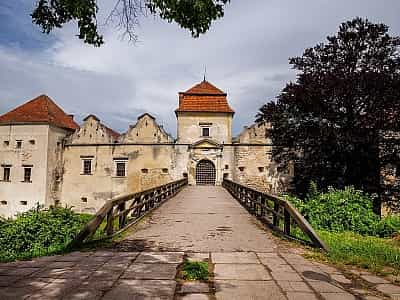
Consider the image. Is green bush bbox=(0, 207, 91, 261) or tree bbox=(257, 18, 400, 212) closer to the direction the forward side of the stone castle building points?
the green bush

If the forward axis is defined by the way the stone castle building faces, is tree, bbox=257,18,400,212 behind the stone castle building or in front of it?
in front

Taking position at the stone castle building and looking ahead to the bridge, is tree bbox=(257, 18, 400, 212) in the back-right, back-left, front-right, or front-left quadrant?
front-left

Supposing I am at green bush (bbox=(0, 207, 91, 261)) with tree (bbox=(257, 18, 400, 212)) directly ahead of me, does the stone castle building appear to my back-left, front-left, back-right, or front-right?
front-left

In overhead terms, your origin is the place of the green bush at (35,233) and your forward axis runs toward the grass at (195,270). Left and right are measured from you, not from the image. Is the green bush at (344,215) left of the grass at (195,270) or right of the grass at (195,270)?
left

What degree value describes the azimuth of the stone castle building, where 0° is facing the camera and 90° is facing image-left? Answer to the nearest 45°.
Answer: approximately 0°

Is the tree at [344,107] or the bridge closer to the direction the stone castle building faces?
the bridge

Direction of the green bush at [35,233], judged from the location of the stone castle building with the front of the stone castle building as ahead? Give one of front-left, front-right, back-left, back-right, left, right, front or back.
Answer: front

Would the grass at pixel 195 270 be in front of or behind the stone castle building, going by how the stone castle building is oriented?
in front
